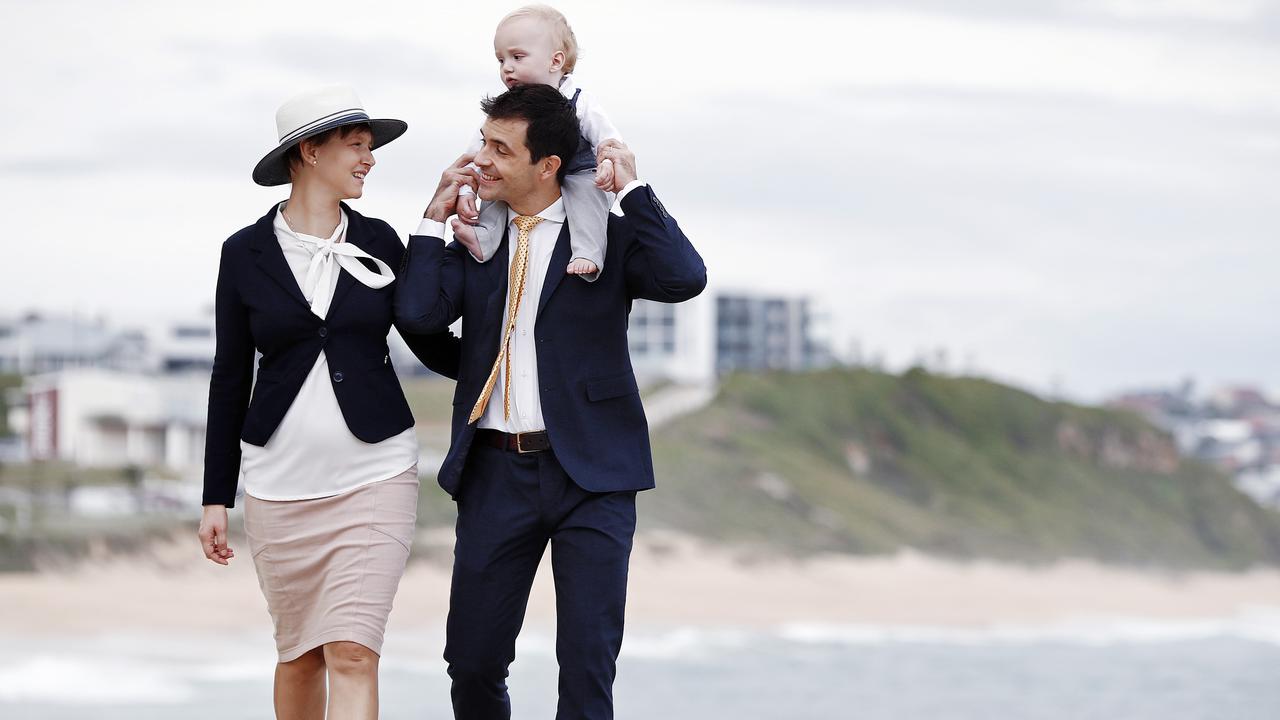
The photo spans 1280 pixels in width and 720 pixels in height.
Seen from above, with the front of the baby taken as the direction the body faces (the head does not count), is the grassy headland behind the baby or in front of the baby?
behind

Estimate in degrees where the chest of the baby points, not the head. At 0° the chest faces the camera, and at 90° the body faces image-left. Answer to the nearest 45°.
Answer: approximately 45°
